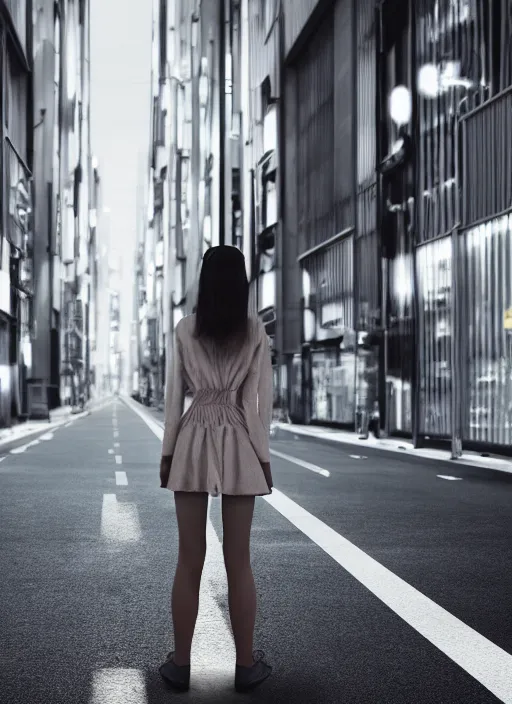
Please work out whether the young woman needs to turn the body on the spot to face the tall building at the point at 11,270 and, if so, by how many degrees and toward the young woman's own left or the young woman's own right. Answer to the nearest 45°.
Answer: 0° — they already face it

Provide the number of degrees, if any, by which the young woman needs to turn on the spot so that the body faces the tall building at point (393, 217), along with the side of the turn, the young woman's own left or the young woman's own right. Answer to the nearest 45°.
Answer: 0° — they already face it

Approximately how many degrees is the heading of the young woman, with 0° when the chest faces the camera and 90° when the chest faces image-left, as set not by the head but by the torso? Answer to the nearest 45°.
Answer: approximately 180°
